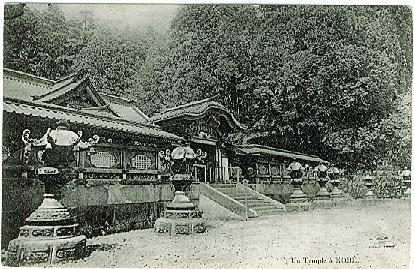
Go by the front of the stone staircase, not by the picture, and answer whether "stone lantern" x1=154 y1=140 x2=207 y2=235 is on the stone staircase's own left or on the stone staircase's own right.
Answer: on the stone staircase's own right

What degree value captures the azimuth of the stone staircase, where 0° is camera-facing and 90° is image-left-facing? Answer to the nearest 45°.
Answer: approximately 315°

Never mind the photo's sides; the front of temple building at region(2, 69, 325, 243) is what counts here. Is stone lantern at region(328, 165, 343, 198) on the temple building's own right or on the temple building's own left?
on the temple building's own left

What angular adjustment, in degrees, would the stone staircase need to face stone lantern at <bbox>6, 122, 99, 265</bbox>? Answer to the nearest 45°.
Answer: approximately 90° to its right
